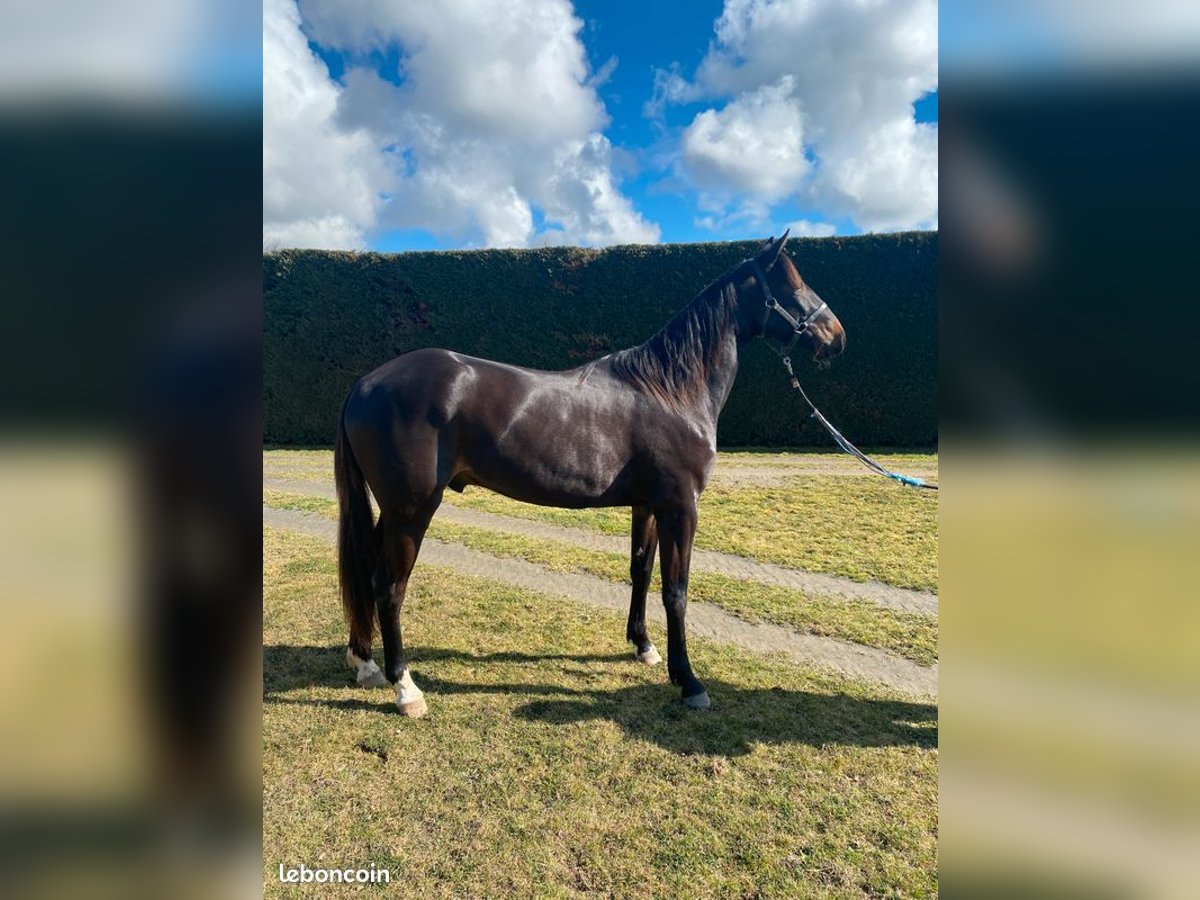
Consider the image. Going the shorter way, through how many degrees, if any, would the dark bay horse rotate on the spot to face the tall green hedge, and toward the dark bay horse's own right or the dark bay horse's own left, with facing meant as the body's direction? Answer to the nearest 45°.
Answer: approximately 90° to the dark bay horse's own left

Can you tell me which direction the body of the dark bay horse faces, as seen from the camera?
to the viewer's right
